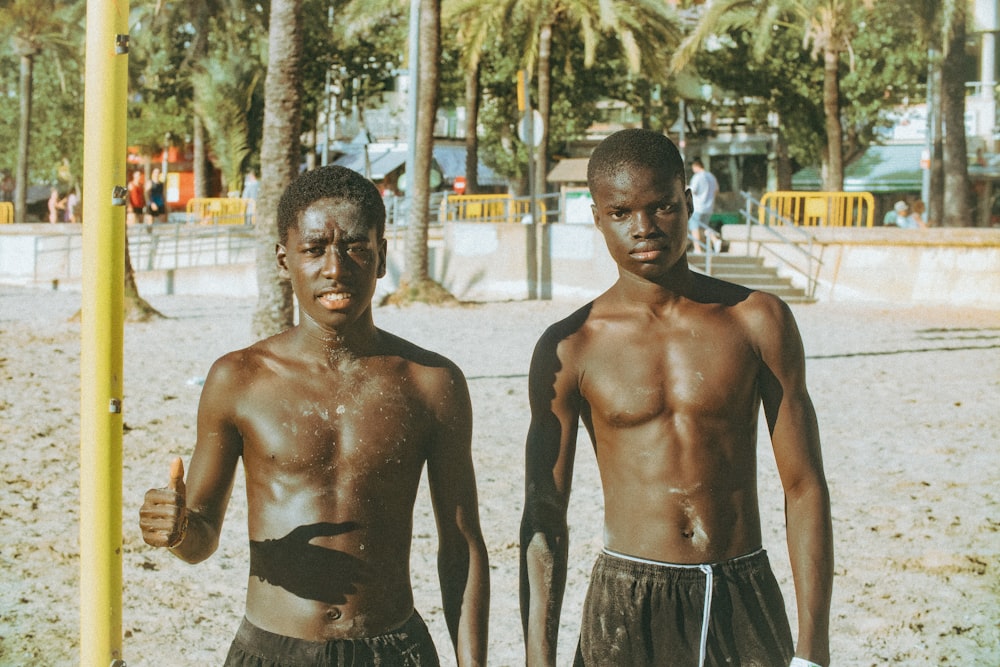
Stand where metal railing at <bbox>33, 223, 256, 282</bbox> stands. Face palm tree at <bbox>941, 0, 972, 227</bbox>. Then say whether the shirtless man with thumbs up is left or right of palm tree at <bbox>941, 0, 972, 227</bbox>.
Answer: right

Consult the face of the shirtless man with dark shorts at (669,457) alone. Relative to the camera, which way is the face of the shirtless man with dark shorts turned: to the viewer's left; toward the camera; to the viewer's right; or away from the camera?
toward the camera

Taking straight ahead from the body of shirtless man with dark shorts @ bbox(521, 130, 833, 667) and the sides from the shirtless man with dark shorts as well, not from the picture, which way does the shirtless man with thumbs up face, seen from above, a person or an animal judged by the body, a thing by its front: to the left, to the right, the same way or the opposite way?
the same way

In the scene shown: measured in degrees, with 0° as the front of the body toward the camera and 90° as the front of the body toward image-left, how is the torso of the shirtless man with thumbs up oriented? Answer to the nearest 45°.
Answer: approximately 0°

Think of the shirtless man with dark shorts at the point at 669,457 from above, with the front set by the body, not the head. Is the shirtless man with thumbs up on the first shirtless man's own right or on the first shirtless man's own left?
on the first shirtless man's own right

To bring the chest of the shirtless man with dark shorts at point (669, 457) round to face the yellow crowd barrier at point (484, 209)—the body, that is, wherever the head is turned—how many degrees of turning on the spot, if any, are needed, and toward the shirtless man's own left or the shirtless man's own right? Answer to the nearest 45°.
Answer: approximately 180°

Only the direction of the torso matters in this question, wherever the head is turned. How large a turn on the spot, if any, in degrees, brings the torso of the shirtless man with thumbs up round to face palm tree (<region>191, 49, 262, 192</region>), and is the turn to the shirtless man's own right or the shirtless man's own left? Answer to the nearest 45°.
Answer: approximately 180°

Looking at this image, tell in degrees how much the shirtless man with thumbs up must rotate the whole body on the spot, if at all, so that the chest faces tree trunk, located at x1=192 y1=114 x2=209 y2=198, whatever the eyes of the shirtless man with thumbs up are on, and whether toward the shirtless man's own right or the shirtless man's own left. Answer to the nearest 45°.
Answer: approximately 180°

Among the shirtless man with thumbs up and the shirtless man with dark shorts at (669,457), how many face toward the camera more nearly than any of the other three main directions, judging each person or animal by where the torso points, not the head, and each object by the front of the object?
2

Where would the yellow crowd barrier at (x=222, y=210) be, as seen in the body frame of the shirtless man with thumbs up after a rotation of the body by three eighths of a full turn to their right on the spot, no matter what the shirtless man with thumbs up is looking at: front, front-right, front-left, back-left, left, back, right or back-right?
front-right

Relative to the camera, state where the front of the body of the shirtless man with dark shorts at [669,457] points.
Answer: toward the camera

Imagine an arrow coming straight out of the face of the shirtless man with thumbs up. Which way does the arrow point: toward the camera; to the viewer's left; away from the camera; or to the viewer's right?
toward the camera

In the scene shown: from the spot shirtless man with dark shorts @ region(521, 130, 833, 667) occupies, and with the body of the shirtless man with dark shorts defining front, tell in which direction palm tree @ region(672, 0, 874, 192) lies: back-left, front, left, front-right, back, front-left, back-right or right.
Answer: back

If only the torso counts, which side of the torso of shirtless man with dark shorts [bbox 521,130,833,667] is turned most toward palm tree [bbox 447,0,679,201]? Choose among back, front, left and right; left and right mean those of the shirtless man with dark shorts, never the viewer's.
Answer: back
